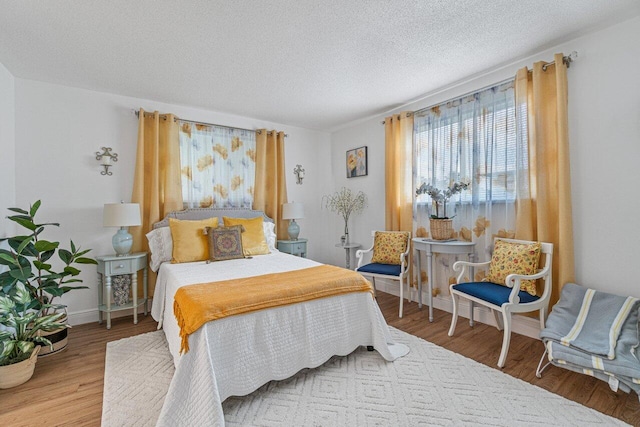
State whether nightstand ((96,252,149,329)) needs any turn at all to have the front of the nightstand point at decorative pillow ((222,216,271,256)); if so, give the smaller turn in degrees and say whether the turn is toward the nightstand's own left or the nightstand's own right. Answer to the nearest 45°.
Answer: approximately 90° to the nightstand's own left

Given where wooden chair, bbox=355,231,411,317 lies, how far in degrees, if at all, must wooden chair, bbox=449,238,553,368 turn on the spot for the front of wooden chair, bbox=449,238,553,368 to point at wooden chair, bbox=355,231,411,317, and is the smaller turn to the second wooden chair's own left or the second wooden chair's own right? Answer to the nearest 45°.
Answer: approximately 90° to the second wooden chair's own right

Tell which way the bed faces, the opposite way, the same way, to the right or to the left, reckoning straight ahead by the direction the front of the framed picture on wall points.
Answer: to the left

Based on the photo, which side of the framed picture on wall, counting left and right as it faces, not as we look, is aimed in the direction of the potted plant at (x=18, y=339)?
front

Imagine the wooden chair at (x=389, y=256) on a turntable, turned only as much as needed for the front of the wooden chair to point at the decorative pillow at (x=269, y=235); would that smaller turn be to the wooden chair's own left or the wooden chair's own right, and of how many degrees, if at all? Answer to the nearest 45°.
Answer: approximately 45° to the wooden chair's own right

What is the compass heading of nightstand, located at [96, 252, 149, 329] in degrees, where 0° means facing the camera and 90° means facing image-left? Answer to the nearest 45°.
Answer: approximately 0°

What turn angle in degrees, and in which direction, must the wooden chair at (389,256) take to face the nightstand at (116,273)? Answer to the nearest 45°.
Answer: approximately 45° to its right

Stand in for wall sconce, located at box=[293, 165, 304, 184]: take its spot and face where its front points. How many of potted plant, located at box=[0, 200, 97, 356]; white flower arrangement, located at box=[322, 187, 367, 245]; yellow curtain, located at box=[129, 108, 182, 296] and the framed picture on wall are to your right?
2

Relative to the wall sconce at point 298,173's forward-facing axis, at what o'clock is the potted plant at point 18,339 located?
The potted plant is roughly at 3 o'clock from the wall sconce.

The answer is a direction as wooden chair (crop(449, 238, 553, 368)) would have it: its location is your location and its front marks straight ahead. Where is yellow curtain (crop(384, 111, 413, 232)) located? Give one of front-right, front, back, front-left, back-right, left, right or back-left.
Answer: right

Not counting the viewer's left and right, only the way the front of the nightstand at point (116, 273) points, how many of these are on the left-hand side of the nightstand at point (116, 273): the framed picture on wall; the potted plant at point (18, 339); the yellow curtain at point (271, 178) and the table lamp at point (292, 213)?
3

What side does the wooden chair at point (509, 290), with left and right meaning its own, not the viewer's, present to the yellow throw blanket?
front
